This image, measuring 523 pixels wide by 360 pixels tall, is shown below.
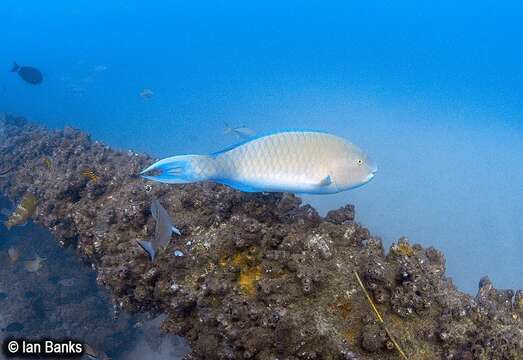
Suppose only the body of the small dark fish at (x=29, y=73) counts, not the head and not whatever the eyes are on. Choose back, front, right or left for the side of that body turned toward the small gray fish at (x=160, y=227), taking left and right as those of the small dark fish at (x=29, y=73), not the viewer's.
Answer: right

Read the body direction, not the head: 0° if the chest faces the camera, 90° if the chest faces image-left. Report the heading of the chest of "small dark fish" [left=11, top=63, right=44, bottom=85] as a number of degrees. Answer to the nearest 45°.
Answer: approximately 270°

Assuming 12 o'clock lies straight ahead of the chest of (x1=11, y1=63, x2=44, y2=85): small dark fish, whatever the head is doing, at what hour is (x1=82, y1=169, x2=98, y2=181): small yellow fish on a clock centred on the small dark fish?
The small yellow fish is roughly at 3 o'clock from the small dark fish.

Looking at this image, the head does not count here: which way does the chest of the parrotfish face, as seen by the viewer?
to the viewer's right
